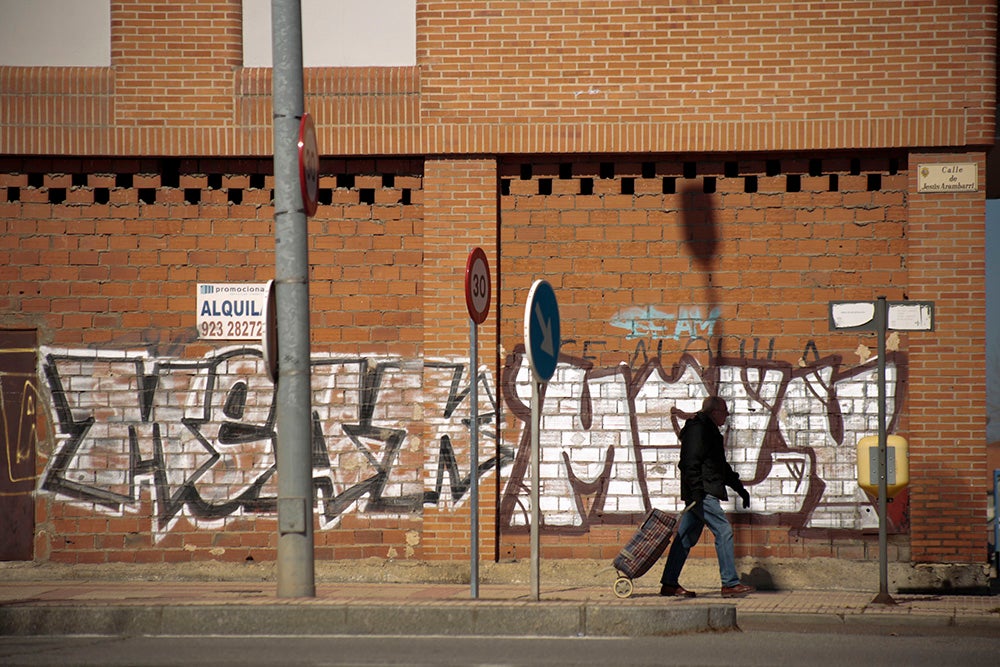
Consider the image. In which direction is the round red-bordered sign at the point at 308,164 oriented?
to the viewer's right

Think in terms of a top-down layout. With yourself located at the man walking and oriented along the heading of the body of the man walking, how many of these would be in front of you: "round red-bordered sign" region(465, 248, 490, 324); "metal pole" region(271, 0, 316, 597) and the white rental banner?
0

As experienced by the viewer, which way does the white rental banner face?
facing the viewer

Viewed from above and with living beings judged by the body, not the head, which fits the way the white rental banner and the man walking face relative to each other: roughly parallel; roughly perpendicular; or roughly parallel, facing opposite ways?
roughly perpendicular

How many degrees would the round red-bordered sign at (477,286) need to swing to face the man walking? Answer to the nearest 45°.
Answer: approximately 45° to its left

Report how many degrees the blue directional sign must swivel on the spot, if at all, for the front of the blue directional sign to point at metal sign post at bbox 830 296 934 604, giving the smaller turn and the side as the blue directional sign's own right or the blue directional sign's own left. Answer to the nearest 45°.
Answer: approximately 45° to the blue directional sign's own left

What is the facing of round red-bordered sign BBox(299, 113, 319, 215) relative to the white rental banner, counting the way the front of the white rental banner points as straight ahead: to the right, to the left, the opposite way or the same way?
to the left

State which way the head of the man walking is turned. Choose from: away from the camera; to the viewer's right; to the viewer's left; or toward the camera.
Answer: to the viewer's right

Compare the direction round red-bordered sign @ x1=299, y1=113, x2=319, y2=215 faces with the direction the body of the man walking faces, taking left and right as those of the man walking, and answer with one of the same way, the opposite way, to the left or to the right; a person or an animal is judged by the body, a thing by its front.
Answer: the same way

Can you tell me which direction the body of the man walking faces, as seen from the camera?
to the viewer's right
